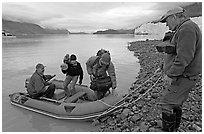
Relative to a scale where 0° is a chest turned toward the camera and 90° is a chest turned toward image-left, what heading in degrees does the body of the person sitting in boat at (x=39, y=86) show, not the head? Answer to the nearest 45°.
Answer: approximately 270°

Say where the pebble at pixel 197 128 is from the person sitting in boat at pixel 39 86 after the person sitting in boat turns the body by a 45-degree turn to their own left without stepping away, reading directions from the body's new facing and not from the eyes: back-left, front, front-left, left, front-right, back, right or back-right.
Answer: right

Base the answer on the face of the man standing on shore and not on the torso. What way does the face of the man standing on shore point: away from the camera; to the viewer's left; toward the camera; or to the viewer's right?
to the viewer's left

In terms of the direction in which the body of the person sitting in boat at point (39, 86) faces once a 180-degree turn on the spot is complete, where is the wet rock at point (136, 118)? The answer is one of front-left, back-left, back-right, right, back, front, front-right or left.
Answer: back-left

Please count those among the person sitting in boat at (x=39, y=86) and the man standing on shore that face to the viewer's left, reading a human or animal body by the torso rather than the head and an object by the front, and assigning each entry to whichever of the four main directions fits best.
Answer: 1

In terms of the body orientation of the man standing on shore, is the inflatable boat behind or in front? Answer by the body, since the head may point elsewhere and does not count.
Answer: in front

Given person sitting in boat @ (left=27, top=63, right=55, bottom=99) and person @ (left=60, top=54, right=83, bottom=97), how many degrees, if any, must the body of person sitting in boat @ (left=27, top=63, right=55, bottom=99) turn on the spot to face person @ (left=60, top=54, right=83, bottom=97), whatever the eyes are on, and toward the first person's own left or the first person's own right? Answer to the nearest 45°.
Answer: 0° — they already face them

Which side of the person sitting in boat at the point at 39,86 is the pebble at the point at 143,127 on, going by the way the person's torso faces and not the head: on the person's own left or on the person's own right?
on the person's own right

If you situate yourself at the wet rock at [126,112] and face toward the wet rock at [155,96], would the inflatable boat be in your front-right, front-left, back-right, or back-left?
back-left

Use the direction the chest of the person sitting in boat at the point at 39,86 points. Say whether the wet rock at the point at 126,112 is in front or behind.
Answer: in front

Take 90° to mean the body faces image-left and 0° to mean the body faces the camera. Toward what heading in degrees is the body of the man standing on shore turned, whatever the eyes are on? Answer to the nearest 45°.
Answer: approximately 90°

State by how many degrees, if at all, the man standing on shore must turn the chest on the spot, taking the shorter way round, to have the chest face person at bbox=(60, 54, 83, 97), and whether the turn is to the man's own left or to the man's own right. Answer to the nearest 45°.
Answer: approximately 45° to the man's own right
